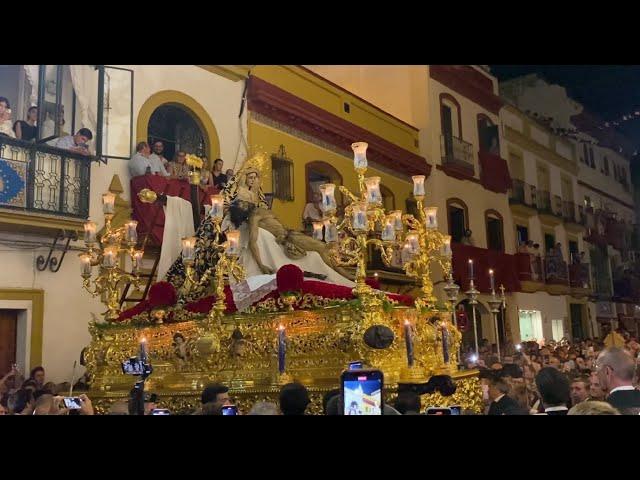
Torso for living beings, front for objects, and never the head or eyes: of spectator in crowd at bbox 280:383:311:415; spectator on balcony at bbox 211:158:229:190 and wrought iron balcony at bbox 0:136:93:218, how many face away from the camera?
1

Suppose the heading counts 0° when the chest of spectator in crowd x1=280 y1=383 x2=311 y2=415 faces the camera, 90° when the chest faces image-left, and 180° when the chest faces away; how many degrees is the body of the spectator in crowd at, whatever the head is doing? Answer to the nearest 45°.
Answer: approximately 180°

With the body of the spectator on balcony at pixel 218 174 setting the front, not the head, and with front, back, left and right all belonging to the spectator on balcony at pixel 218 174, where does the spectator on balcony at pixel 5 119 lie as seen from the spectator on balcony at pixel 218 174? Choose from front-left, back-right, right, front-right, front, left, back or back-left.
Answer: right

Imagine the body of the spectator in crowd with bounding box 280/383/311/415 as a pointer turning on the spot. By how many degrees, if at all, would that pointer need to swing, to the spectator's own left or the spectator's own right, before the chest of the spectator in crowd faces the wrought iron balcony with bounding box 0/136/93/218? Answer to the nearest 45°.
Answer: approximately 45° to the spectator's own left

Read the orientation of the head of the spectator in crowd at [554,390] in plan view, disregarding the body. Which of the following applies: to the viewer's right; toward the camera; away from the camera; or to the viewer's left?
away from the camera

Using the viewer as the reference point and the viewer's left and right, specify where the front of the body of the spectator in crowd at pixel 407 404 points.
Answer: facing away from the viewer

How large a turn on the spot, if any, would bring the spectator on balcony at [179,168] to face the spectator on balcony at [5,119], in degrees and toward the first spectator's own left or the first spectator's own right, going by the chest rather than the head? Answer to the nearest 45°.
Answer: approximately 90° to the first spectator's own right

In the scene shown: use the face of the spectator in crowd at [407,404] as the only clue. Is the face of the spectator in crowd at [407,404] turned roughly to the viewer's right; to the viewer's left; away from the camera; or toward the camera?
away from the camera

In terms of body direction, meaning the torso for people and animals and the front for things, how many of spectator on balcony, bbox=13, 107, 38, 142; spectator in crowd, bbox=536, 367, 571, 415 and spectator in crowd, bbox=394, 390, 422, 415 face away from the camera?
2
